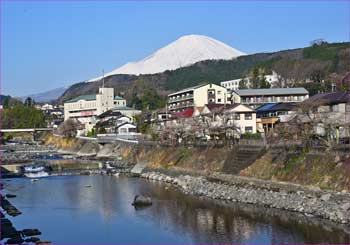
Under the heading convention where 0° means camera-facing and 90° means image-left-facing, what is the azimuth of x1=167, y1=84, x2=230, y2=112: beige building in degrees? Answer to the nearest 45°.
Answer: approximately 45°

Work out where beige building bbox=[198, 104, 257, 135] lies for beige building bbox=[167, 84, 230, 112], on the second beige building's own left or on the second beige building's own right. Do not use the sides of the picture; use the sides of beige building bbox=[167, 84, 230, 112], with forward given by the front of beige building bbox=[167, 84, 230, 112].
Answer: on the second beige building's own left

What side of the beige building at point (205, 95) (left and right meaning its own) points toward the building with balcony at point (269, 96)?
left

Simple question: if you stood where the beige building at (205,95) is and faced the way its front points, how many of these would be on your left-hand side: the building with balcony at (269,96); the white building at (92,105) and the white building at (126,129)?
1
